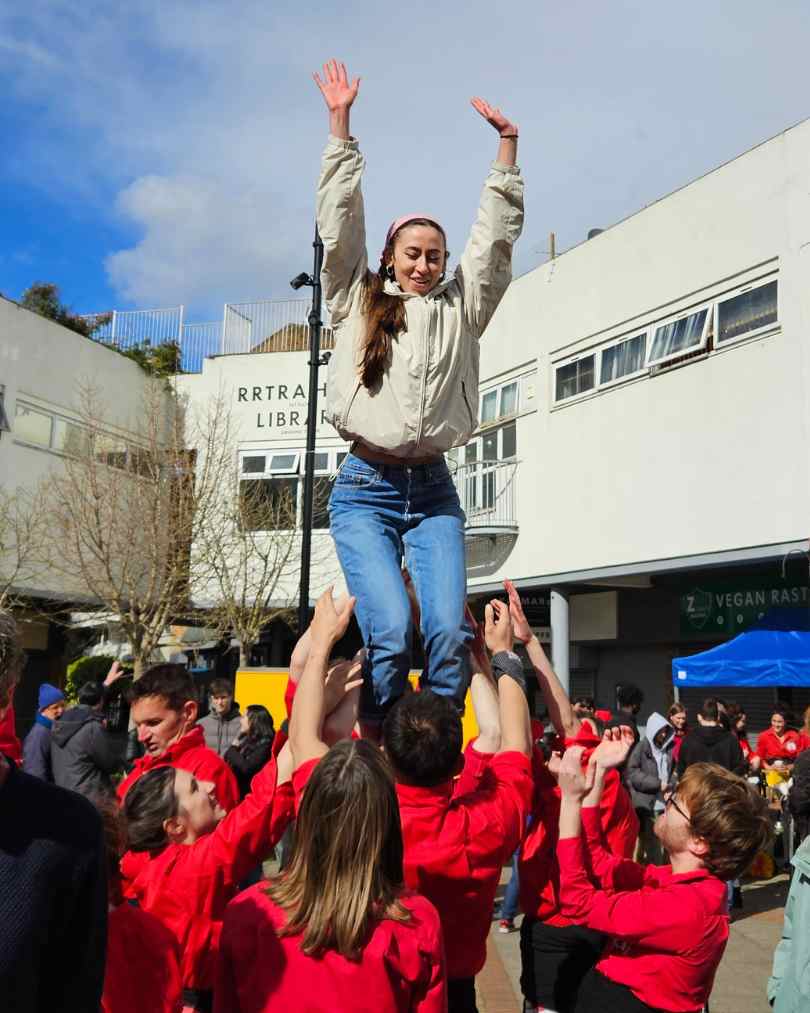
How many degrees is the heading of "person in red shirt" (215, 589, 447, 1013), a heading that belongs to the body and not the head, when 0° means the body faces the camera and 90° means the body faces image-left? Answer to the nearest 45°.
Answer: approximately 180°

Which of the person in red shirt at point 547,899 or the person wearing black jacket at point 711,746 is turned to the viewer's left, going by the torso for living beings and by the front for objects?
the person in red shirt

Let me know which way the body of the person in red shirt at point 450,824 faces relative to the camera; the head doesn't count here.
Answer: away from the camera

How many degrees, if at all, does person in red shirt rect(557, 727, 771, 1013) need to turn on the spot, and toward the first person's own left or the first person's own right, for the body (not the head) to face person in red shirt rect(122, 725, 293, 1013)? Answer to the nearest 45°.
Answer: approximately 45° to the first person's own left

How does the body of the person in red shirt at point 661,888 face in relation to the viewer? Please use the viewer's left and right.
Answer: facing to the left of the viewer

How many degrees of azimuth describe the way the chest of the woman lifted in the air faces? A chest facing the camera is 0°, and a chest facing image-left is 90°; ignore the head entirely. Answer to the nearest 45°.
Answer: approximately 0°

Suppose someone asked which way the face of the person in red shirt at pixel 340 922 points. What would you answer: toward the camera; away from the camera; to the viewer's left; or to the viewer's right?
away from the camera

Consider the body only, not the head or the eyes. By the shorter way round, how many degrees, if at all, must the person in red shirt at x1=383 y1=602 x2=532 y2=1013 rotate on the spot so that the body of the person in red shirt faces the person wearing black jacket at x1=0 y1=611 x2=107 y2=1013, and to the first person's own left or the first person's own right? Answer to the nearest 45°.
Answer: approximately 135° to the first person's own left

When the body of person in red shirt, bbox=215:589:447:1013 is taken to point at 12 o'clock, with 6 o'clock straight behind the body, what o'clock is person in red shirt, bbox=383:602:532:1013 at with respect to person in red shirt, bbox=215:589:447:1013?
person in red shirt, bbox=383:602:532:1013 is roughly at 1 o'clock from person in red shirt, bbox=215:589:447:1013.
